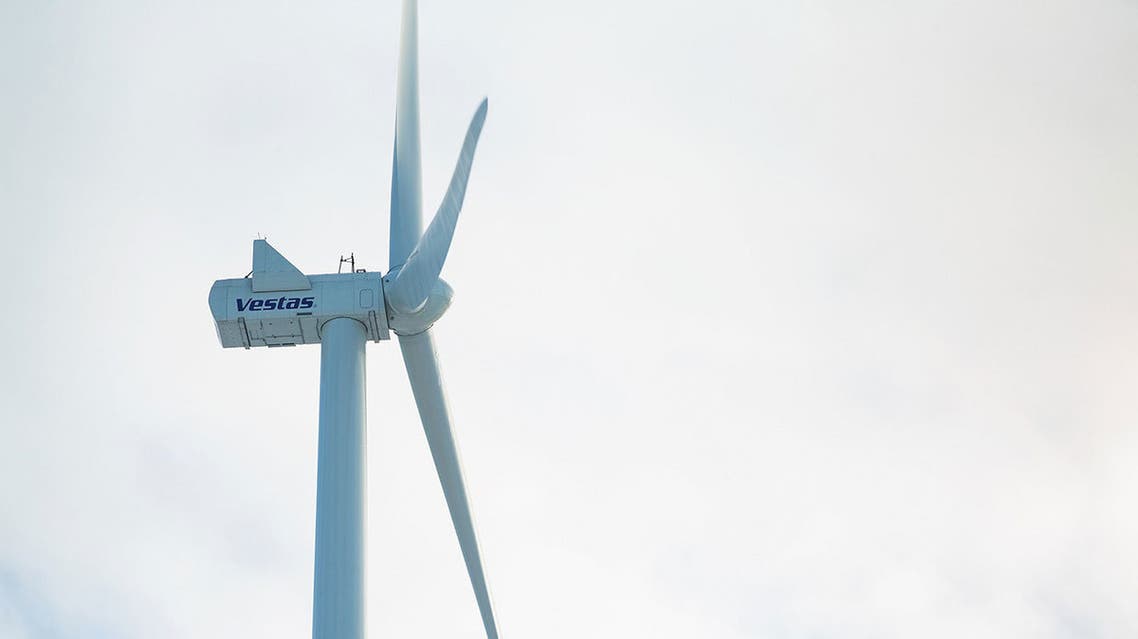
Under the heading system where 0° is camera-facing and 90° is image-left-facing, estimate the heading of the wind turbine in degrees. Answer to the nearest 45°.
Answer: approximately 270°
